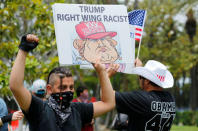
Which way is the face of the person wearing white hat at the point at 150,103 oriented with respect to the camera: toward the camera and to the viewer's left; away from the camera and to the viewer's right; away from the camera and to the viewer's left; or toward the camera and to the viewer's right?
away from the camera and to the viewer's left

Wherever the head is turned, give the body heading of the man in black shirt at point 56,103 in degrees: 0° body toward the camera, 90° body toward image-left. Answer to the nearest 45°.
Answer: approximately 315°

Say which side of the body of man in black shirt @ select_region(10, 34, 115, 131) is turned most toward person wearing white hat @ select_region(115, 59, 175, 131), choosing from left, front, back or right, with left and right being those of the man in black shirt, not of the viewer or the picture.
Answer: left

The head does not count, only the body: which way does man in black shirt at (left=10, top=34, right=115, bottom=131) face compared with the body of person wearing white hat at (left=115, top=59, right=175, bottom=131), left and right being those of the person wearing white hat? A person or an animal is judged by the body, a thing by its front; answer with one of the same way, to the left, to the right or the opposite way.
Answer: the opposite way

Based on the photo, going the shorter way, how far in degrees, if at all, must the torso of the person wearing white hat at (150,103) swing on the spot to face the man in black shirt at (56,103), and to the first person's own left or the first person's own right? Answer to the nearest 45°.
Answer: approximately 90° to the first person's own left

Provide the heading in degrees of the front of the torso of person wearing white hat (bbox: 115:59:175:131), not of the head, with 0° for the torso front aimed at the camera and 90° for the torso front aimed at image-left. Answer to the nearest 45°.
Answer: approximately 135°
